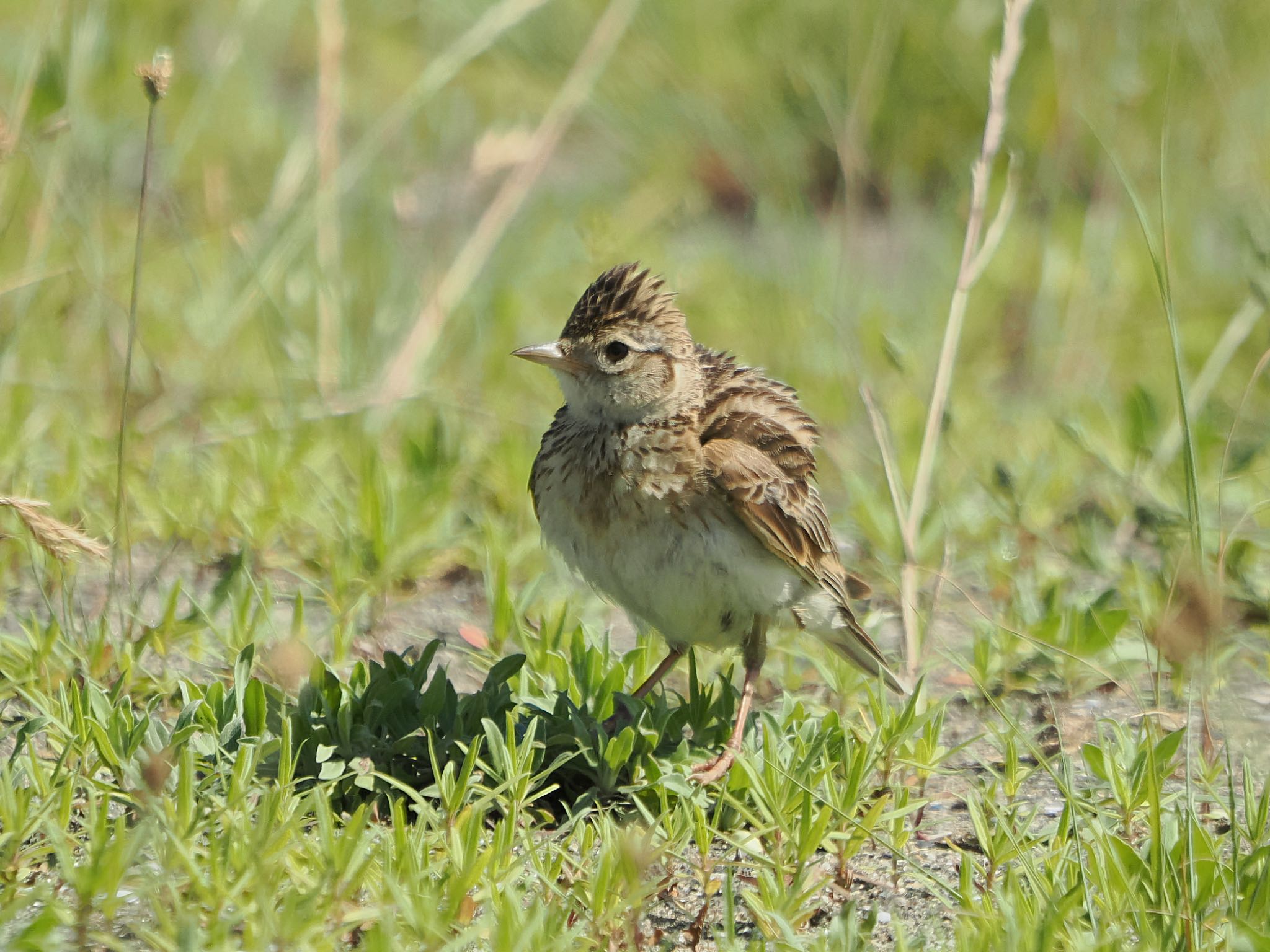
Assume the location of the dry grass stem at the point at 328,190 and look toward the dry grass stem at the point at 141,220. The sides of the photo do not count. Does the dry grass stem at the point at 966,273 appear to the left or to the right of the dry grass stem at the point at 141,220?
left

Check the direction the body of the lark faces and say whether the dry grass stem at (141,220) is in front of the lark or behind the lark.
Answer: in front

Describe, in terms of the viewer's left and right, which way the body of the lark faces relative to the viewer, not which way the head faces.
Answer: facing the viewer and to the left of the viewer

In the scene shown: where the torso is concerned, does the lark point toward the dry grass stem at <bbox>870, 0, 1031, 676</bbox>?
no

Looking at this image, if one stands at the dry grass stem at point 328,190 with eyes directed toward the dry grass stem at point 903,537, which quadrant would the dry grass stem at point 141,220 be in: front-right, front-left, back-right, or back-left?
front-right

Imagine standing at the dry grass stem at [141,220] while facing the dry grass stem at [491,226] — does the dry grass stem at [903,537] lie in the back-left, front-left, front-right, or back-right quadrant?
front-right

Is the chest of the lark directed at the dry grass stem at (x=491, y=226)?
no

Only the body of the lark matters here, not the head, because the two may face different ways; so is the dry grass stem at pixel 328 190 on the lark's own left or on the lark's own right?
on the lark's own right

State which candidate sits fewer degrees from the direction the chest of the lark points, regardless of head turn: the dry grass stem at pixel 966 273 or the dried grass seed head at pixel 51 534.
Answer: the dried grass seed head

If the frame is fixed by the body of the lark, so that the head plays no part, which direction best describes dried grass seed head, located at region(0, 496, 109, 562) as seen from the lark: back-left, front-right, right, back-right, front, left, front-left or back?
front

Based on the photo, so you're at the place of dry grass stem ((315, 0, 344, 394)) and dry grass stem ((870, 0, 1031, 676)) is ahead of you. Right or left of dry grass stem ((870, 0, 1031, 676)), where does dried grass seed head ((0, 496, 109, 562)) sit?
right

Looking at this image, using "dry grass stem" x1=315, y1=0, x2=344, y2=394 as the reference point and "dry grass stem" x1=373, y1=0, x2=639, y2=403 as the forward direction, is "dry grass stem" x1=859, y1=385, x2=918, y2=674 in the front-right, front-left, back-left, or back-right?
front-right
